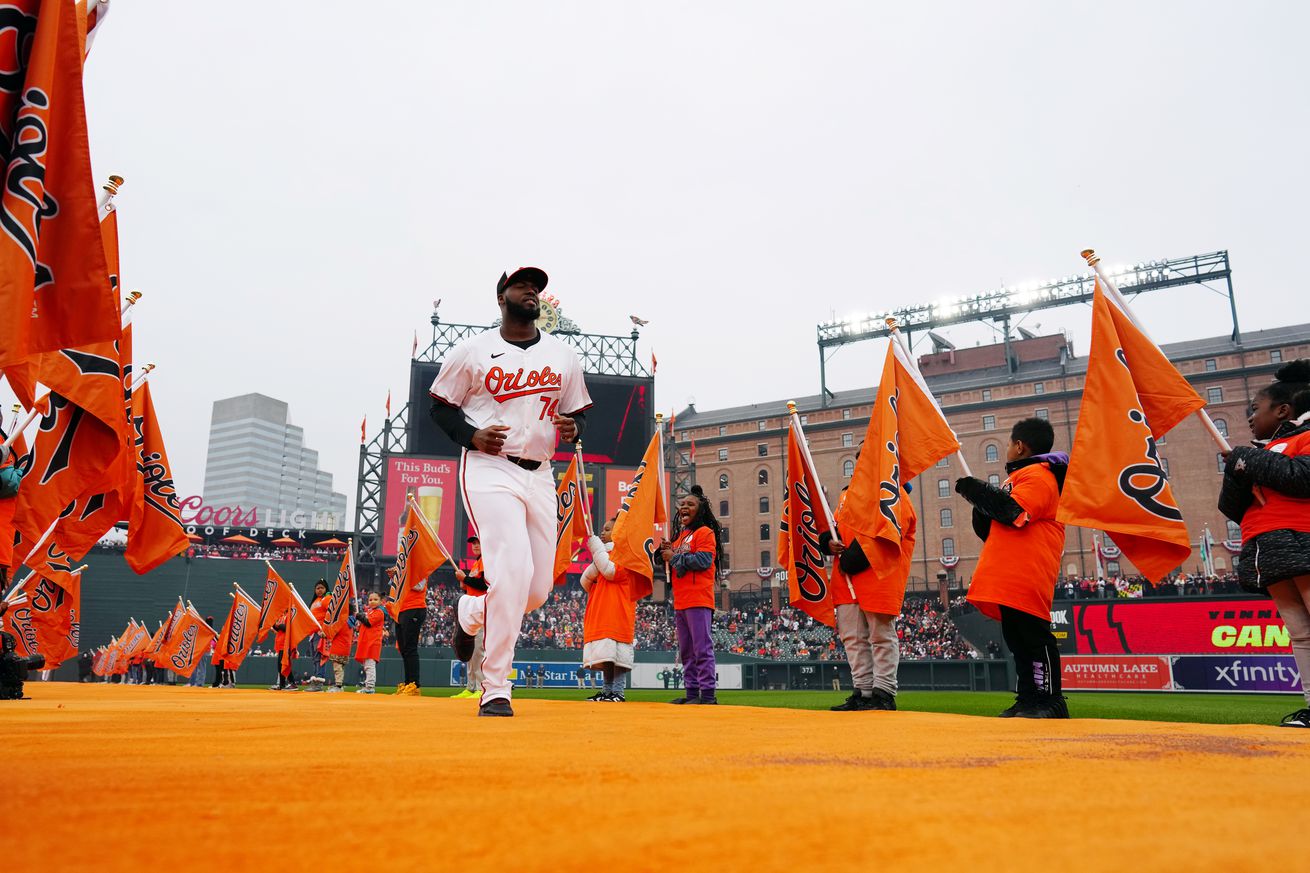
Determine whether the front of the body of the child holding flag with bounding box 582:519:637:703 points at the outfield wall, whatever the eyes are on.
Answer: no

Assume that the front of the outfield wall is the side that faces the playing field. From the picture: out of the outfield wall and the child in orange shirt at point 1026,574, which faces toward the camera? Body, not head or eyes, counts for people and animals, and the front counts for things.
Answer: the outfield wall

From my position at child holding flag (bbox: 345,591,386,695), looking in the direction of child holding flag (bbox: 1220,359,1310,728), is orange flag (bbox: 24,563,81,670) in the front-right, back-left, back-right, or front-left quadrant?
back-right

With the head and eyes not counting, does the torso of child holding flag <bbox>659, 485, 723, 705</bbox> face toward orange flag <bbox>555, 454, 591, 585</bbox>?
no

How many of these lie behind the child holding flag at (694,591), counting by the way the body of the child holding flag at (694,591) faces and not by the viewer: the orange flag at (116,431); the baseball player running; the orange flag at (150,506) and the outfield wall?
1

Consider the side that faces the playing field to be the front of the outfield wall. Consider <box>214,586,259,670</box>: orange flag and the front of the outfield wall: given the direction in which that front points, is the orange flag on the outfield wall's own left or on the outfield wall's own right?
on the outfield wall's own right

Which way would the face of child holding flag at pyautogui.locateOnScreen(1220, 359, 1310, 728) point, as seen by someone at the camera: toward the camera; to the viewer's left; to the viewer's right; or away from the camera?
to the viewer's left

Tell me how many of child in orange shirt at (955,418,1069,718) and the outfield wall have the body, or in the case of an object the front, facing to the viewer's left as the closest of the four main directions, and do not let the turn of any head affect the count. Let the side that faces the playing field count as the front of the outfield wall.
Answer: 1

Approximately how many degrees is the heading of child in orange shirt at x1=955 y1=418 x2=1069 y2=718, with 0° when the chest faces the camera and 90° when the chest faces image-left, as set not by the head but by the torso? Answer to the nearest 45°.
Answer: approximately 90°

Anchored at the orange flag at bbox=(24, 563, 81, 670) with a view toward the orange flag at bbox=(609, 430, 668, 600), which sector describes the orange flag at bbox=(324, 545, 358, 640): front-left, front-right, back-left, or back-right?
front-left

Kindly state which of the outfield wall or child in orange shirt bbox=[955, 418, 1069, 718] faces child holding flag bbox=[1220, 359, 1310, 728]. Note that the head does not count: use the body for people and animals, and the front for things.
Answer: the outfield wall

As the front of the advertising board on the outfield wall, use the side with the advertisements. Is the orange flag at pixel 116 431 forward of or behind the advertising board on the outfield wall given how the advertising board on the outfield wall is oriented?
forward

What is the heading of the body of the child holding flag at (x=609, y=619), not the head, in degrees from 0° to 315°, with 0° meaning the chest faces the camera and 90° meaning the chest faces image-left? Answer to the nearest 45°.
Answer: approximately 45°

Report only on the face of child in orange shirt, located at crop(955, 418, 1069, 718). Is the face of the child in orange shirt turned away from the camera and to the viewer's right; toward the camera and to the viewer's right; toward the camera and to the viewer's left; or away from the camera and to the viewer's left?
away from the camera and to the viewer's left

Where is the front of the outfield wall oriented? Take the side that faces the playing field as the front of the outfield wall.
toward the camera
